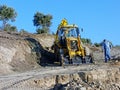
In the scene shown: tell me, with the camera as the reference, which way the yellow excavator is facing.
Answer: facing the viewer and to the right of the viewer

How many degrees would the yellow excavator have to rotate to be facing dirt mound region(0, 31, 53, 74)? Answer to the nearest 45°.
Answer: approximately 135° to its right
